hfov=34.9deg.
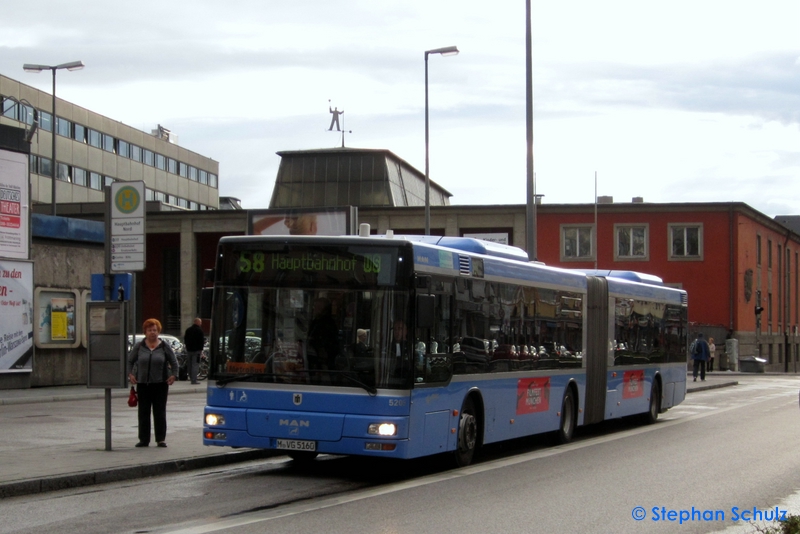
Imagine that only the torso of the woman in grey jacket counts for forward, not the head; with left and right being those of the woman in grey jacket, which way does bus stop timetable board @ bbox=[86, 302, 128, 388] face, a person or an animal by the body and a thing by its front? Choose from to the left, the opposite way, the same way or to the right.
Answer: the same way

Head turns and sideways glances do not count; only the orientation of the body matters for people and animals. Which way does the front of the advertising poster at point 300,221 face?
toward the camera

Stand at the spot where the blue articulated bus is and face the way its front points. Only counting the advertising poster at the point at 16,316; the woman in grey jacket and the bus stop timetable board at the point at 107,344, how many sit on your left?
0

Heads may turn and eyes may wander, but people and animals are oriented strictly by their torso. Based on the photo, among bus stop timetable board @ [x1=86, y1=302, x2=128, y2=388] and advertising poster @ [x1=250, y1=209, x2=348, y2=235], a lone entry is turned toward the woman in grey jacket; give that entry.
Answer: the advertising poster

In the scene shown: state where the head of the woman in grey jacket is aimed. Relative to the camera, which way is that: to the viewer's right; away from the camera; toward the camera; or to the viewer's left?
toward the camera

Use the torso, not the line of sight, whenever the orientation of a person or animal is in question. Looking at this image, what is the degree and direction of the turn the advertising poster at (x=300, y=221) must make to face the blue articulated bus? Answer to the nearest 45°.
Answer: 0° — it already faces it

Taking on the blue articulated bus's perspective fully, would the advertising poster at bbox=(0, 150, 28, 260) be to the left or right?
on its right

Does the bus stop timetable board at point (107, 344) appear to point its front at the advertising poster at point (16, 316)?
no

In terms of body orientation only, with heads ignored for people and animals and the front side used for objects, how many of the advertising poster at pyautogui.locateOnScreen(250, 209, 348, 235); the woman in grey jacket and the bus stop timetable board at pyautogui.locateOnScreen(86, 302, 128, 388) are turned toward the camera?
3

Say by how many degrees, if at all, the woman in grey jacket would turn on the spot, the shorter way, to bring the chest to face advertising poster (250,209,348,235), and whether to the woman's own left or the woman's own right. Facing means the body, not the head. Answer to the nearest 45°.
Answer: approximately 180°

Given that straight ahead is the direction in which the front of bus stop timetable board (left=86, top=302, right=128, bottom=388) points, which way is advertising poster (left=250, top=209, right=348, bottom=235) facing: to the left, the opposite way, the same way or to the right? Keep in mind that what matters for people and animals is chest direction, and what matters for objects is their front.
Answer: the same way

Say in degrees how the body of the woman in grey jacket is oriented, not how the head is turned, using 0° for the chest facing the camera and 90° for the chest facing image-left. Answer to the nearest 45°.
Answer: approximately 0°
